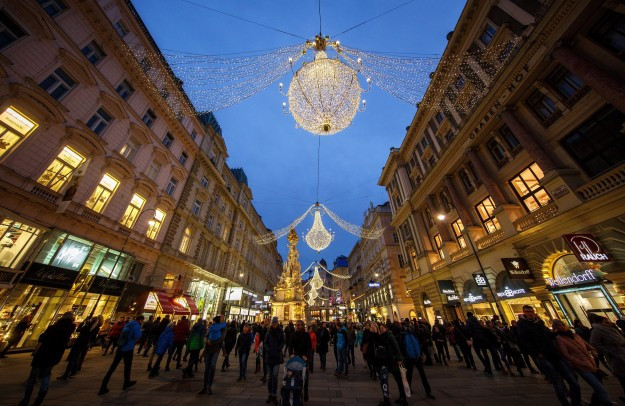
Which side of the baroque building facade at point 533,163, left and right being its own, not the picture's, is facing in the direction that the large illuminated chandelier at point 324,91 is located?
front

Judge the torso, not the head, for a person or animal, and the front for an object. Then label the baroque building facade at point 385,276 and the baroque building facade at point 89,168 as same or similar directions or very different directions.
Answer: very different directions

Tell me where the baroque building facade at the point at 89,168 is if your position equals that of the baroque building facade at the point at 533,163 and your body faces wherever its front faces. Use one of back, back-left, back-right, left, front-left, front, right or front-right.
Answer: front

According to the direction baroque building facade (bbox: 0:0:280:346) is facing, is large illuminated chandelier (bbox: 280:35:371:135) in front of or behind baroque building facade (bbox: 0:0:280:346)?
in front

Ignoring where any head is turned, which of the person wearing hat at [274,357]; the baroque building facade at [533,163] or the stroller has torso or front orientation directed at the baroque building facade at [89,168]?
the baroque building facade at [533,163]

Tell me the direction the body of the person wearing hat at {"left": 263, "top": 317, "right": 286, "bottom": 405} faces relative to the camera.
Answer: toward the camera

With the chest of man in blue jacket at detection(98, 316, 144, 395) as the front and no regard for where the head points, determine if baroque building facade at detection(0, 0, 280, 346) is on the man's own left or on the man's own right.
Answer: on the man's own left

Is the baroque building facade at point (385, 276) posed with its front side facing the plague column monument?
yes

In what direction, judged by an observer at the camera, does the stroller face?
facing the viewer

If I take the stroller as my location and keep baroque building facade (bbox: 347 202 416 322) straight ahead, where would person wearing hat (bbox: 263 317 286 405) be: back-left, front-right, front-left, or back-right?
front-left

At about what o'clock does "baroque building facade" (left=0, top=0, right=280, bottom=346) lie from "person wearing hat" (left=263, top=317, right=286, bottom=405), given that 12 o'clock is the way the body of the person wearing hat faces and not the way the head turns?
The baroque building facade is roughly at 4 o'clock from the person wearing hat.

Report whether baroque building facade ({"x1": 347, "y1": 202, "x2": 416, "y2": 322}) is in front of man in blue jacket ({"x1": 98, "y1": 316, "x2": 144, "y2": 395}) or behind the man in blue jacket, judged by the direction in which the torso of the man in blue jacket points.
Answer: in front

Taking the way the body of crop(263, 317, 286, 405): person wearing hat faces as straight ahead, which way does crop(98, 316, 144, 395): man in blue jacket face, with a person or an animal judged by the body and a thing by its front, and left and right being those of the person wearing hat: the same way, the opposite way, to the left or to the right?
to the left
